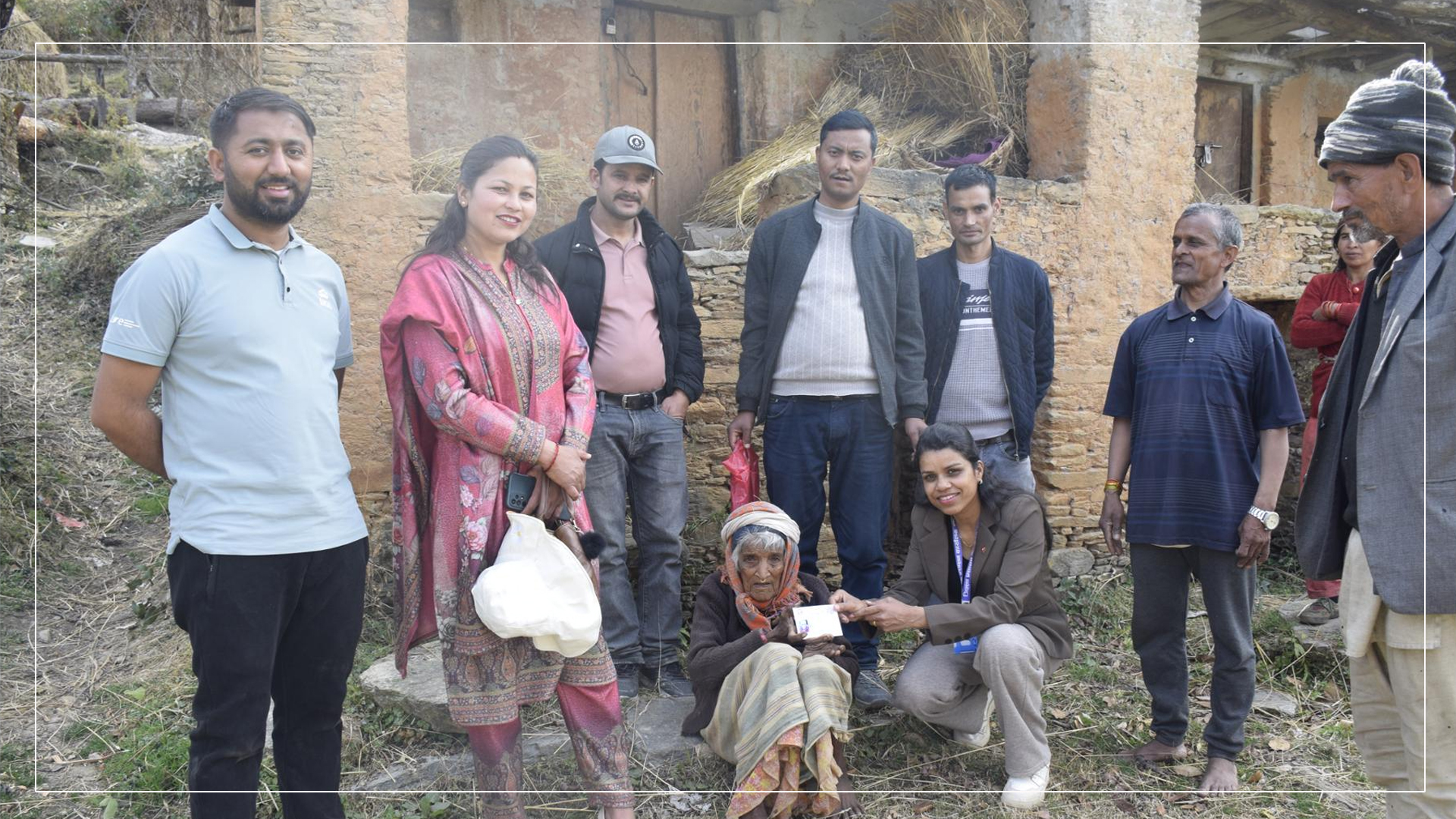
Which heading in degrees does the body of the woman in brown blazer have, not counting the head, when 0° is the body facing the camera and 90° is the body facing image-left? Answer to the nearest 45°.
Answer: approximately 45°

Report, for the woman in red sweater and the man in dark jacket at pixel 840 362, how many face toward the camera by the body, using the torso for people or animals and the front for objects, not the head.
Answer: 2

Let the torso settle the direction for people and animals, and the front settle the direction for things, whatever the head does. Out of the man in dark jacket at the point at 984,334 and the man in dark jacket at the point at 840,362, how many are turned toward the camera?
2

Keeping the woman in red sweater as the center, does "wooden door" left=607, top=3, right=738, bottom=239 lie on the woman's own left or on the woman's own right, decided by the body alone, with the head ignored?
on the woman's own right

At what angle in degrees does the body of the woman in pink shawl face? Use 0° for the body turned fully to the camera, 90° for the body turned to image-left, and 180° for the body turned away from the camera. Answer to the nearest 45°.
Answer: approximately 315°

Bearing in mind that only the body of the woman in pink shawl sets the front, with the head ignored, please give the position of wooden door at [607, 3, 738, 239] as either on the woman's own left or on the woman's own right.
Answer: on the woman's own left

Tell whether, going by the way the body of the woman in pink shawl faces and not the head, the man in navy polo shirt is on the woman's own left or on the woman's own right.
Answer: on the woman's own left

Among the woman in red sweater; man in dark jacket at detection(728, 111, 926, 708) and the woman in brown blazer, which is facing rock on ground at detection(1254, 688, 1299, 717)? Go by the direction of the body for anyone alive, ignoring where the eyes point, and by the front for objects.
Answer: the woman in red sweater
